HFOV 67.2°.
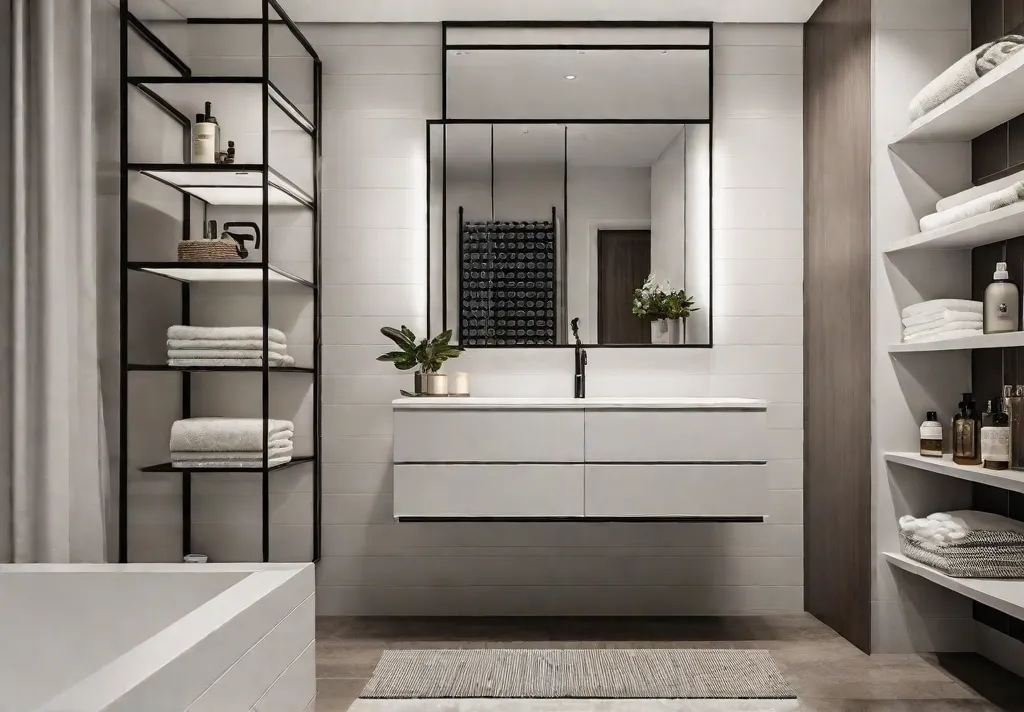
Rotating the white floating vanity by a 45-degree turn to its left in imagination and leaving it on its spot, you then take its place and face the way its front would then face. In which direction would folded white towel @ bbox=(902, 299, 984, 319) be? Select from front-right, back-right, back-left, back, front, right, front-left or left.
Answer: front-left

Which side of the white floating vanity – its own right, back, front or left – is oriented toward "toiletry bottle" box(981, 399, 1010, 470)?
left

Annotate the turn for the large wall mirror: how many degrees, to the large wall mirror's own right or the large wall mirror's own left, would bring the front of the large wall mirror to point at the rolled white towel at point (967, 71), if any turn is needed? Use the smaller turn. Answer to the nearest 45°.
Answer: approximately 45° to the large wall mirror's own left

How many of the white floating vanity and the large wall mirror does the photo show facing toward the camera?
2

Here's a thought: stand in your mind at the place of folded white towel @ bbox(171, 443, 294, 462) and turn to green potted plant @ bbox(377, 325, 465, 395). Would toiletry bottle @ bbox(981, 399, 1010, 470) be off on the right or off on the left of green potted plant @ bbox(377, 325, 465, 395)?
right

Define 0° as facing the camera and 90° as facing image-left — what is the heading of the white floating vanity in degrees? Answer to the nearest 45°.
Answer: approximately 0°

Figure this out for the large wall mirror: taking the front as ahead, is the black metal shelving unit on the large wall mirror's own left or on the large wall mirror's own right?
on the large wall mirror's own right

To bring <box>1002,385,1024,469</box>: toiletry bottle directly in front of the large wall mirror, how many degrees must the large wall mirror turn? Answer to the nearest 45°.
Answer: approximately 45° to its left

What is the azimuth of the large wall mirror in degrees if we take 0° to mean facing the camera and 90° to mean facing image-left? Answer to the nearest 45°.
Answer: approximately 0°
